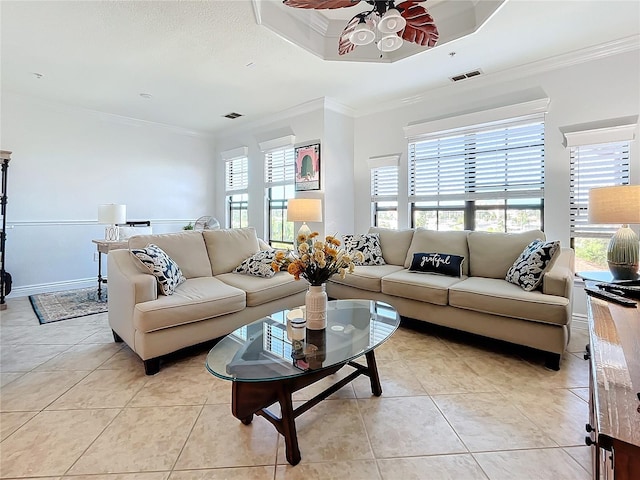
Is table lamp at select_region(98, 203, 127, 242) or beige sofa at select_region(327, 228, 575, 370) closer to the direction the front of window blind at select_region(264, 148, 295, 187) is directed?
the table lamp

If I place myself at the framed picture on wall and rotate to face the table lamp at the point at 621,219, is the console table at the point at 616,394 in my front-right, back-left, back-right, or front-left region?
front-right

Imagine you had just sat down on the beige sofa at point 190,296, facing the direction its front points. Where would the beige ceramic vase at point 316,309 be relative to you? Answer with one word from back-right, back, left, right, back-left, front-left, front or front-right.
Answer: front

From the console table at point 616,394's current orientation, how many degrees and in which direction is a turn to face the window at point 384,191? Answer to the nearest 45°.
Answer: approximately 45° to its right

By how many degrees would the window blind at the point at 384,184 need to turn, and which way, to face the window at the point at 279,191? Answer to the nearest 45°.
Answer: approximately 45° to its right

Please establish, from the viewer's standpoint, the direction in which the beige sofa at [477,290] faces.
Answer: facing the viewer and to the left of the viewer

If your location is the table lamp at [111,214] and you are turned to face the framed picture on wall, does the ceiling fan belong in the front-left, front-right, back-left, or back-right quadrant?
front-right

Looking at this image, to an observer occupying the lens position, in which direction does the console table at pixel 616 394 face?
facing to the left of the viewer

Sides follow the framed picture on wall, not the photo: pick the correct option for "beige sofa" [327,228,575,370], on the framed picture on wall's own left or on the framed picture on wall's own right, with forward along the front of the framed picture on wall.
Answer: on the framed picture on wall's own left

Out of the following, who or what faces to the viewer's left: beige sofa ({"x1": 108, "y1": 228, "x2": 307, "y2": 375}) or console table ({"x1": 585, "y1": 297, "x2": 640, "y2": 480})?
the console table

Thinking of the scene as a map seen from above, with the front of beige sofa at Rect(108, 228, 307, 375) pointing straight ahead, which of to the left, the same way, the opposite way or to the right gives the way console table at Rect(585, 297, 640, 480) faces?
the opposite way

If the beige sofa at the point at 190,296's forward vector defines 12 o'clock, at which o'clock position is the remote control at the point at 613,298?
The remote control is roughly at 12 o'clock from the beige sofa.

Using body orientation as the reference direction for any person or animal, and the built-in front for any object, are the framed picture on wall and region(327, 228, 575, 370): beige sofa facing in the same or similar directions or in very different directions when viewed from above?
same or similar directions

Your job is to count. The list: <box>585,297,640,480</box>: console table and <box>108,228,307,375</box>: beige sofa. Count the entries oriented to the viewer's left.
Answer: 1

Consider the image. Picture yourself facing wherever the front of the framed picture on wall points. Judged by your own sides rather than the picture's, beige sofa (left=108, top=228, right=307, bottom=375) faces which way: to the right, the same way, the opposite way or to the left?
to the left
